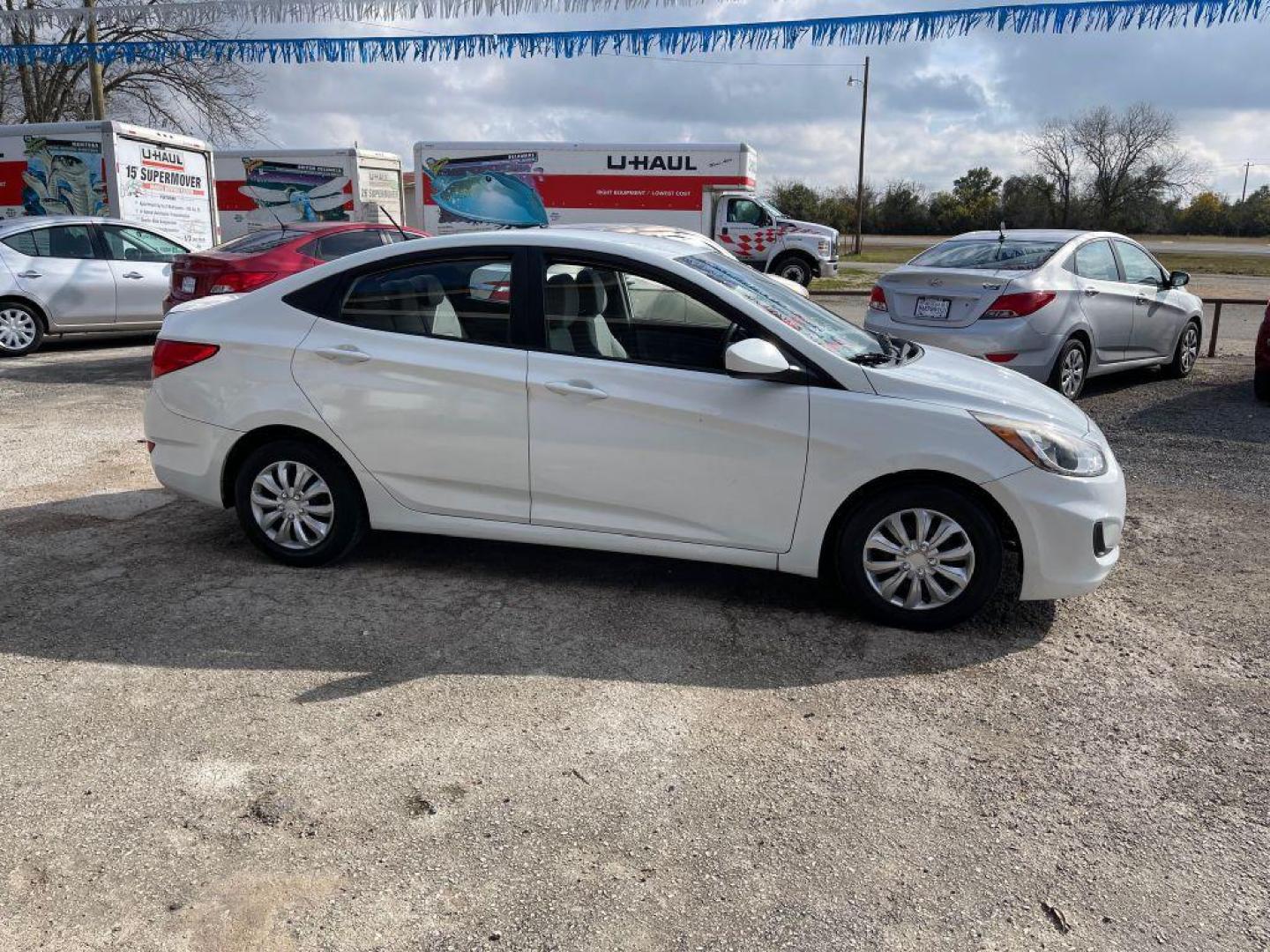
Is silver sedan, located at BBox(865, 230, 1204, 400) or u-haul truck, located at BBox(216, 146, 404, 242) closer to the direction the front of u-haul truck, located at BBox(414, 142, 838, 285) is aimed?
the silver sedan

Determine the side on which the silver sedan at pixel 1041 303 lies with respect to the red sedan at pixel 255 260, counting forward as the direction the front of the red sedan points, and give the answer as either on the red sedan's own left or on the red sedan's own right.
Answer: on the red sedan's own right

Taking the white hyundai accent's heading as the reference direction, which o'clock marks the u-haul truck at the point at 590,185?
The u-haul truck is roughly at 9 o'clock from the white hyundai accent.

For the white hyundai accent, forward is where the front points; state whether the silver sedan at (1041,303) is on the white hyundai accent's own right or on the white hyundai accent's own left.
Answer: on the white hyundai accent's own left

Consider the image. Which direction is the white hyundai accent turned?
to the viewer's right

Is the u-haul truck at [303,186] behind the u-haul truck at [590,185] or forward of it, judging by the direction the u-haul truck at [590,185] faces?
behind

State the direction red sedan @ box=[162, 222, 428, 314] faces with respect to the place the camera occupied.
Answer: facing away from the viewer and to the right of the viewer

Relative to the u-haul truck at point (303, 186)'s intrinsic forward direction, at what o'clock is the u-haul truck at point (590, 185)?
the u-haul truck at point (590, 185) is roughly at 5 o'clock from the u-haul truck at point (303, 186).

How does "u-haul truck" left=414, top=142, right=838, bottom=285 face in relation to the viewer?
to the viewer's right

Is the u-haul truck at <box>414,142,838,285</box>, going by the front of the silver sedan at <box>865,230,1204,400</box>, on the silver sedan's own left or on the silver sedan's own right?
on the silver sedan's own left

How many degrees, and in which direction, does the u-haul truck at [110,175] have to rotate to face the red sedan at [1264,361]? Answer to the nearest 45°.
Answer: approximately 180°

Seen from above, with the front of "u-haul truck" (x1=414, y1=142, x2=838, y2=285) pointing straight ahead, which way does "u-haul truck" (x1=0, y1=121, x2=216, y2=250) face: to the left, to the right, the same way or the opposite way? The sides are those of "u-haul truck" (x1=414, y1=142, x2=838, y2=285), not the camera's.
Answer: the opposite way
